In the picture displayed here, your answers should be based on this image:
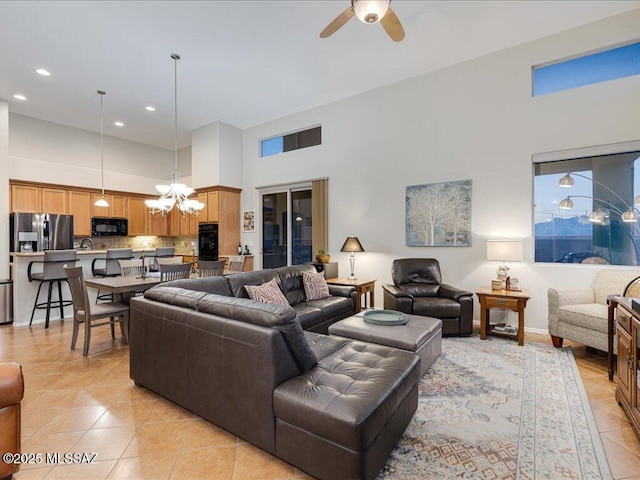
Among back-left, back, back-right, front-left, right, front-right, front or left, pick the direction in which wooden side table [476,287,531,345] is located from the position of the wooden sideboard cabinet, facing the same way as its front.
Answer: front-right

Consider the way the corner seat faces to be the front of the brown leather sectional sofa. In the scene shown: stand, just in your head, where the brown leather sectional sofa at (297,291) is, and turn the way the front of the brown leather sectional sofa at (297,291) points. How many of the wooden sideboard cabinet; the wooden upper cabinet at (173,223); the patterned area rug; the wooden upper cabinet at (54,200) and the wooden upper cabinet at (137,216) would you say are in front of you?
2

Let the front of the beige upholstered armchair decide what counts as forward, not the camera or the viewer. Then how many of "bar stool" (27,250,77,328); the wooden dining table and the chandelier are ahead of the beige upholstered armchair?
3

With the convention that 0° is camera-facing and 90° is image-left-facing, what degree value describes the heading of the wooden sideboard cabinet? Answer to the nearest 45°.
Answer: approximately 90°

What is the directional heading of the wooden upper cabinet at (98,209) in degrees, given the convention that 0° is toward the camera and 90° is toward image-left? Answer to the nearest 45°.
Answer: approximately 315°

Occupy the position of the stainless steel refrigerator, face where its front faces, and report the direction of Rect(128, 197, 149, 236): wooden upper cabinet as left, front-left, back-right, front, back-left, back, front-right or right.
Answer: back-left

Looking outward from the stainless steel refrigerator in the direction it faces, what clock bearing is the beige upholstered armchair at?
The beige upholstered armchair is roughly at 11 o'clock from the stainless steel refrigerator.

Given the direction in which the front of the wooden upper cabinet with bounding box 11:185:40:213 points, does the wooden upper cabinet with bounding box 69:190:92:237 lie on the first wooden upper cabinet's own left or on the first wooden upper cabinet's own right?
on the first wooden upper cabinet's own left
